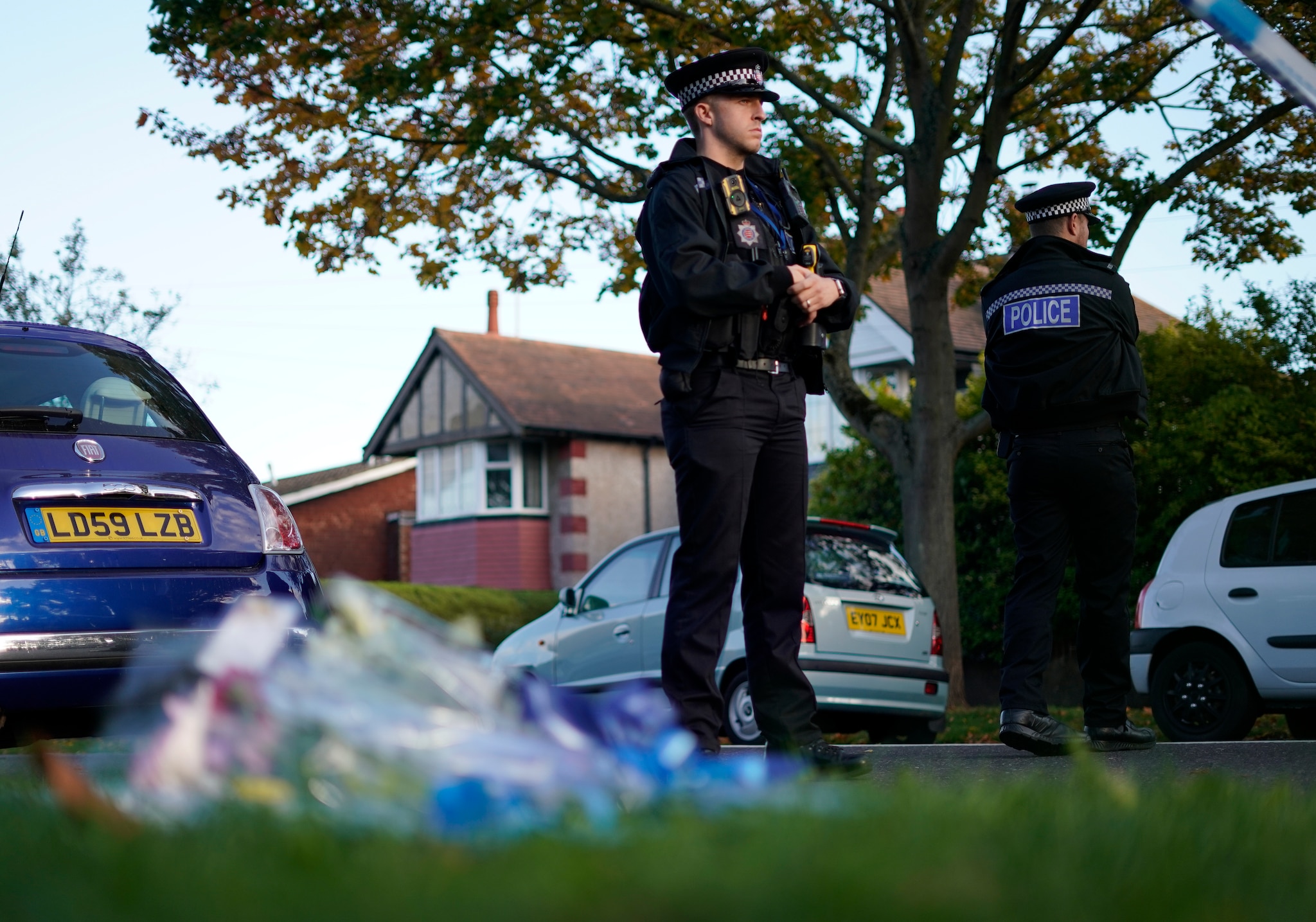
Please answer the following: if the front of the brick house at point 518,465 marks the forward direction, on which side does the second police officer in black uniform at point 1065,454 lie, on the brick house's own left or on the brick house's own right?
on the brick house's own left

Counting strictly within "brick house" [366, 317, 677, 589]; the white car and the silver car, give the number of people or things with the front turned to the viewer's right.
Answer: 1

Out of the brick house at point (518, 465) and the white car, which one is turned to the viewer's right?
the white car

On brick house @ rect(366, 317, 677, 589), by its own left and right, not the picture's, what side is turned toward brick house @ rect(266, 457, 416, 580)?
right

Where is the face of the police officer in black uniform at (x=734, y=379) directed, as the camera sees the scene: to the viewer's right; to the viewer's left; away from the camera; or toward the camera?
to the viewer's right

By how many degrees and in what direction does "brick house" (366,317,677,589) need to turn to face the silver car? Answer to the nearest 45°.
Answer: approximately 45° to its left

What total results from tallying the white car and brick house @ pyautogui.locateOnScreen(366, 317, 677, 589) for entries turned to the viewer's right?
1

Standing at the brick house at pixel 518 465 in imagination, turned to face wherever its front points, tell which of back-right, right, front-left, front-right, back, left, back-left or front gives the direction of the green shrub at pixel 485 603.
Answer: front-left

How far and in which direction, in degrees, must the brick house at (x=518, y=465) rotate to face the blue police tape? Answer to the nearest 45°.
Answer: approximately 45° to its left

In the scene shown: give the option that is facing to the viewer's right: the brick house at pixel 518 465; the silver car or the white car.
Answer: the white car

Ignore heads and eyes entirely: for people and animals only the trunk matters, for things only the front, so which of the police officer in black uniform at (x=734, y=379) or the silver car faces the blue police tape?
the police officer in black uniform

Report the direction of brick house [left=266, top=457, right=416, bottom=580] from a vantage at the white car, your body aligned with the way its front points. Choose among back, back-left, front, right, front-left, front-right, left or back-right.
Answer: back-left

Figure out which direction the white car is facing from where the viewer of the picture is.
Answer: facing to the right of the viewer

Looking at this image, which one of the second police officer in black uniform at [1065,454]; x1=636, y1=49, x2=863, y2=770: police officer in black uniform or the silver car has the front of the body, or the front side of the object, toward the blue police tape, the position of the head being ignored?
the police officer in black uniform

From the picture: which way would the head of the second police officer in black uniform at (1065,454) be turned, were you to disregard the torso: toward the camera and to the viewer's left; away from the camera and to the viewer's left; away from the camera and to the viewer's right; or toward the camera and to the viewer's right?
away from the camera and to the viewer's right

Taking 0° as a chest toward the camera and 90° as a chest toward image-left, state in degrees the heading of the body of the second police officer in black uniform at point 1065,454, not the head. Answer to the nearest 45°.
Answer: approximately 225°
